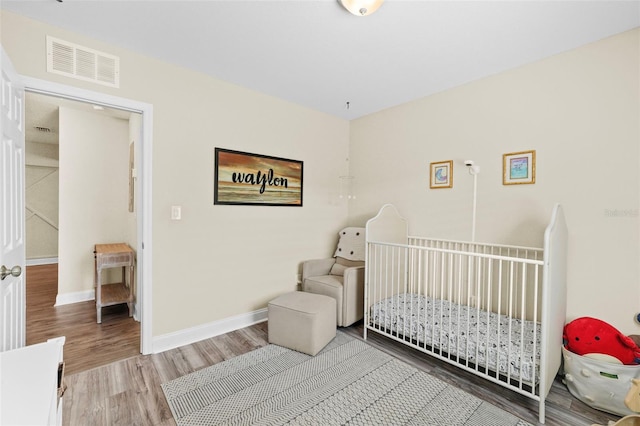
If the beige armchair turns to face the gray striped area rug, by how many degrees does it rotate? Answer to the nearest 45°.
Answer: approximately 45° to its left

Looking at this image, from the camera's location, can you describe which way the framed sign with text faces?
facing the viewer and to the right of the viewer

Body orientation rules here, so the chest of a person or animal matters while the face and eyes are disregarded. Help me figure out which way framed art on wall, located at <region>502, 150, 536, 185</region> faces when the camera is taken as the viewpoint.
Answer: facing the viewer and to the left of the viewer

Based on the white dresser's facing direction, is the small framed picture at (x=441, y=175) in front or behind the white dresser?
in front

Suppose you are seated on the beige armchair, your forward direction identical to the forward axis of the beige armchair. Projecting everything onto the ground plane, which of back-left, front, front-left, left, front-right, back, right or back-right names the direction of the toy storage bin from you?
left

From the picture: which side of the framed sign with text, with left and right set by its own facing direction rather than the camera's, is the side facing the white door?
right

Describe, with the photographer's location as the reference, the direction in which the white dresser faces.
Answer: facing to the right of the viewer

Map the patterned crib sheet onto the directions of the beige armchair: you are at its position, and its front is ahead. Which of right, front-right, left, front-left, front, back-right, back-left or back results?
left

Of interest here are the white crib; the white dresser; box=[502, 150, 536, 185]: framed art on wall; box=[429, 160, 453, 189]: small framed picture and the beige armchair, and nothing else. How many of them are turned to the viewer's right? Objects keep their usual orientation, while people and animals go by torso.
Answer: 1

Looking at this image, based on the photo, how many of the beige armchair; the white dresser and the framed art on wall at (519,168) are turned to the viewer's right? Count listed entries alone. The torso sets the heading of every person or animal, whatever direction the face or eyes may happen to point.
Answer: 1

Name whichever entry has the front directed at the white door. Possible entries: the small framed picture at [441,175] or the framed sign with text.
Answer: the small framed picture

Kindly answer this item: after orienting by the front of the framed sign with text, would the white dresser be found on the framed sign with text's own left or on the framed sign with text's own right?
on the framed sign with text's own right

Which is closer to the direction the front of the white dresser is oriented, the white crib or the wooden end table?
the white crib
